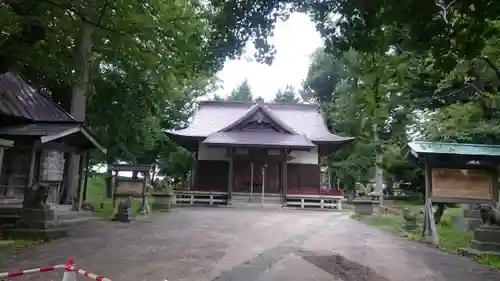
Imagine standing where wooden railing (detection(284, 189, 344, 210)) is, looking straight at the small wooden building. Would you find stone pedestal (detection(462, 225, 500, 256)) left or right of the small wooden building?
left

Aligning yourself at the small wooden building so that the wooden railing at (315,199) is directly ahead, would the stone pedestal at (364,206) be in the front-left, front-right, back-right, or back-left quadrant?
front-right

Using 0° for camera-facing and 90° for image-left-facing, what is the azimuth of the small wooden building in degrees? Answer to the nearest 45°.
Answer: approximately 315°

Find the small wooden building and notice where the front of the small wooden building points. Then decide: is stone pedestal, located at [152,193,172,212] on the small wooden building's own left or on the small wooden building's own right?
on the small wooden building's own left

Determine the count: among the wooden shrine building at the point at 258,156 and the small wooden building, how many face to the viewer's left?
0

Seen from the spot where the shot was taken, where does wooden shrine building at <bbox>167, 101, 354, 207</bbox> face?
facing the viewer

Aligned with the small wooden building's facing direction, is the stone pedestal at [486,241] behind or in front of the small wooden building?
in front

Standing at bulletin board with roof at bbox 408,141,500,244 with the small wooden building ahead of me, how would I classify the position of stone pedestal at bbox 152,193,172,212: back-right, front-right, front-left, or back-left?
front-right

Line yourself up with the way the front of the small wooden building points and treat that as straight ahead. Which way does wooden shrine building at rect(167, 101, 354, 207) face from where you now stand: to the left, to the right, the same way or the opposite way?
to the right

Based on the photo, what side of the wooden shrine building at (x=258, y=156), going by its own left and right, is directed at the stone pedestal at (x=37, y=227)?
front

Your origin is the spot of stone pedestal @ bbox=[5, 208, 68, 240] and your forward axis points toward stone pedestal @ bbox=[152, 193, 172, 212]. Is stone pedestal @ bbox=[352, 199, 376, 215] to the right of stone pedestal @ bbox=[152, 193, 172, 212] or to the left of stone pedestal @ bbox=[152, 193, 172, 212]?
right

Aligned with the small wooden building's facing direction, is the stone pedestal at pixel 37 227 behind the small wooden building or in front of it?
in front

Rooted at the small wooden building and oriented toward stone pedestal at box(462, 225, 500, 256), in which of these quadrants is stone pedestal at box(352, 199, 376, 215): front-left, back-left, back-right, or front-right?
front-left

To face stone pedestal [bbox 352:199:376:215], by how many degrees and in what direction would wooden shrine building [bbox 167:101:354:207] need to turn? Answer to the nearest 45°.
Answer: approximately 45° to its left

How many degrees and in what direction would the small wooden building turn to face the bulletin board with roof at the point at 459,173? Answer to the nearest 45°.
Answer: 0° — it already faces it

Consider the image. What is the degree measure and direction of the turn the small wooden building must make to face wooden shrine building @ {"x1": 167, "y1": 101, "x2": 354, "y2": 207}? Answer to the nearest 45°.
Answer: approximately 90° to its left

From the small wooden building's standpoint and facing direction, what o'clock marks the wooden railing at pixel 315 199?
The wooden railing is roughly at 10 o'clock from the small wooden building.
